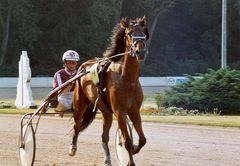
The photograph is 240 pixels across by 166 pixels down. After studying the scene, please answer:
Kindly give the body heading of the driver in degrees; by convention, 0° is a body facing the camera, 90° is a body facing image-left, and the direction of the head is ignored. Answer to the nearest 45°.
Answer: approximately 315°
